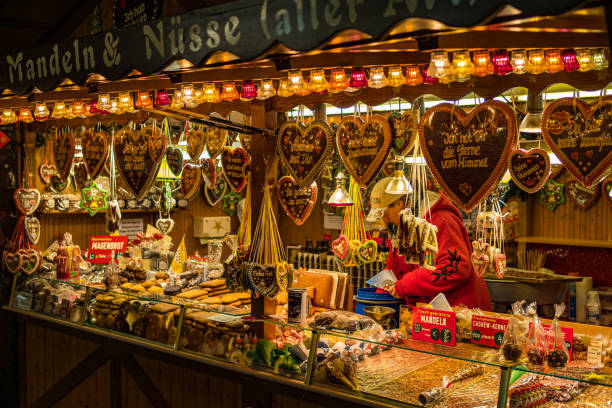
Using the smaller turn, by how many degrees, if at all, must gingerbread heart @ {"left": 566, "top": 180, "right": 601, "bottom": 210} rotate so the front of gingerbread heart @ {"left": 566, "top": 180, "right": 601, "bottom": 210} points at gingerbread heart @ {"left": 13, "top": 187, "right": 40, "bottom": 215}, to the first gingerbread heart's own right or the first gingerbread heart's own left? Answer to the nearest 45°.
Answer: approximately 45° to the first gingerbread heart's own right

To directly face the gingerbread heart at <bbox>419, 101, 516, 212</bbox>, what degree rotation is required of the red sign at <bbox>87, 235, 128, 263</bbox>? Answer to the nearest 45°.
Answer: approximately 45° to its left

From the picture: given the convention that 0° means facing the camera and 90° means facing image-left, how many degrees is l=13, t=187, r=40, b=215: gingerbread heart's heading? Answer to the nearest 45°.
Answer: approximately 0°

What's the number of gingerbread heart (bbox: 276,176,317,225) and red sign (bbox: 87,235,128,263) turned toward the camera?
2

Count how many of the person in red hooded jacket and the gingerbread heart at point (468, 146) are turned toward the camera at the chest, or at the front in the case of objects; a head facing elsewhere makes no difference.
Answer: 1

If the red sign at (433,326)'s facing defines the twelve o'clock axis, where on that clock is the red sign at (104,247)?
the red sign at (104,247) is roughly at 4 o'clock from the red sign at (433,326).

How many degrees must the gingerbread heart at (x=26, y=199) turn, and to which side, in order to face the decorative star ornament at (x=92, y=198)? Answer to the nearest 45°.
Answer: approximately 90° to its left

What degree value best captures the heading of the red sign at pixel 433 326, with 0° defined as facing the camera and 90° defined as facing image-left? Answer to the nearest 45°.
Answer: approximately 0°

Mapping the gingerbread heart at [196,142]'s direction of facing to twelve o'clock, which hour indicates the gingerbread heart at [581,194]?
the gingerbread heart at [581,194] is roughly at 8 o'clock from the gingerbread heart at [196,142].

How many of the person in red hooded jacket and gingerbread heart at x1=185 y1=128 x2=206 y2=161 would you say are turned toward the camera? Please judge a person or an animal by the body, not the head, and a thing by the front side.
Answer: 1
